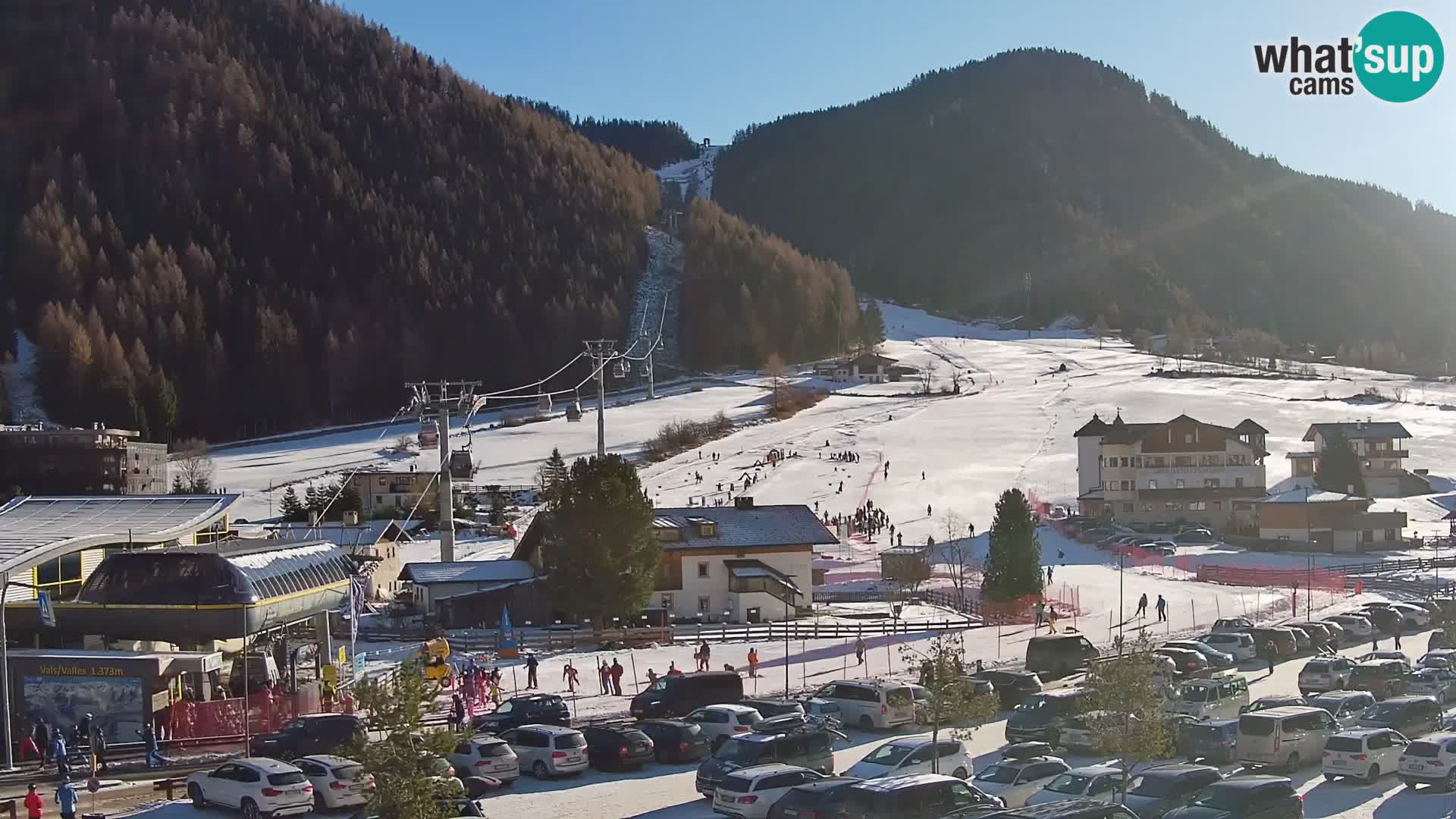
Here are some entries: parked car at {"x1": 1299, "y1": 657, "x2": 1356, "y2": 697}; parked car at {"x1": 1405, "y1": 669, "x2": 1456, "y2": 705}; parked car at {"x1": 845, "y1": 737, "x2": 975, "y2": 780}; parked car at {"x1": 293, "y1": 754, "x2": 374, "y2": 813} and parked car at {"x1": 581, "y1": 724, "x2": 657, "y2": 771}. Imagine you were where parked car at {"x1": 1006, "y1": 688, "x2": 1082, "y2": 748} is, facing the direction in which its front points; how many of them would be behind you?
2

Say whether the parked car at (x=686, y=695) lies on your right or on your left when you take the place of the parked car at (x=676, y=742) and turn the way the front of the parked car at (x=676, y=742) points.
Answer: on your right

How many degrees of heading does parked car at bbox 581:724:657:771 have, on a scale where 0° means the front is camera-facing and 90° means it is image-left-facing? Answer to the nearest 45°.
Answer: approximately 135°

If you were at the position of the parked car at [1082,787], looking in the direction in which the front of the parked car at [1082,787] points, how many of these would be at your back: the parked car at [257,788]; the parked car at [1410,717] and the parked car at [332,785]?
1

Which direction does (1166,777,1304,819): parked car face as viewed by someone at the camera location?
facing the viewer and to the left of the viewer

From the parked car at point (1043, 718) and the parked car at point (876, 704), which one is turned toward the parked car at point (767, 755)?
the parked car at point (1043, 718)

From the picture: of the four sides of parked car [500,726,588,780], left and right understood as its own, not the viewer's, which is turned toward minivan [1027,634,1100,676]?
right

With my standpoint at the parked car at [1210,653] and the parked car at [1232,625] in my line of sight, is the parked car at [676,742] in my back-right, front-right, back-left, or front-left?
back-left

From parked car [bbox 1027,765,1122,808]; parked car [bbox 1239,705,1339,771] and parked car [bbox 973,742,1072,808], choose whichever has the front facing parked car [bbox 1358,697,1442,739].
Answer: parked car [bbox 1239,705,1339,771]

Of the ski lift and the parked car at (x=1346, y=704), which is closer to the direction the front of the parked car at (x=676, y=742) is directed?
the ski lift
